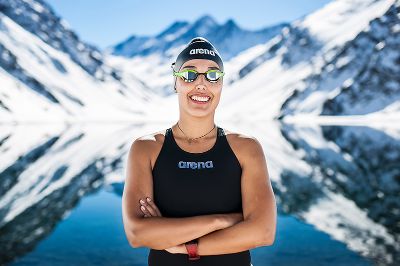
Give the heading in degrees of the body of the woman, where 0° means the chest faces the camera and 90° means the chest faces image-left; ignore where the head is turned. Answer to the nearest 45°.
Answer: approximately 0°
